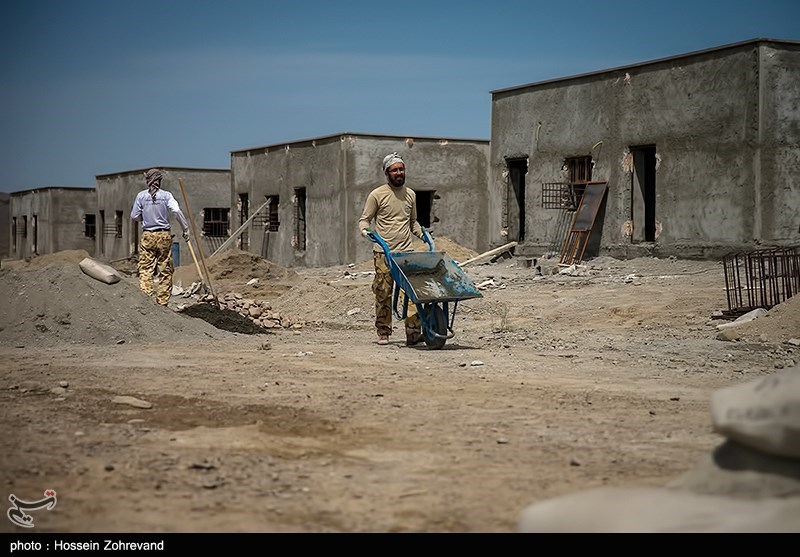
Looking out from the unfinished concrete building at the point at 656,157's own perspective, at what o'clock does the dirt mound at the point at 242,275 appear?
The dirt mound is roughly at 2 o'clock from the unfinished concrete building.

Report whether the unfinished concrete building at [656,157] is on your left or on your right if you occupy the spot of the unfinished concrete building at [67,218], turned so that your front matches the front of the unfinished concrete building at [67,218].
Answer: on your left

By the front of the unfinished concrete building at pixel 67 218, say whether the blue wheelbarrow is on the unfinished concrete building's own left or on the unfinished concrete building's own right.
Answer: on the unfinished concrete building's own left

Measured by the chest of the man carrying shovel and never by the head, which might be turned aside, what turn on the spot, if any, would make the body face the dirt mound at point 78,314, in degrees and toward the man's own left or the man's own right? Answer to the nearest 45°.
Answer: approximately 135° to the man's own left

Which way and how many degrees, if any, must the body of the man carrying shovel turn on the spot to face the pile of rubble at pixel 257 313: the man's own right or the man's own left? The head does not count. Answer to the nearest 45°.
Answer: approximately 45° to the man's own right

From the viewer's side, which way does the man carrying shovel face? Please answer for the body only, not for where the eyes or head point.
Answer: away from the camera

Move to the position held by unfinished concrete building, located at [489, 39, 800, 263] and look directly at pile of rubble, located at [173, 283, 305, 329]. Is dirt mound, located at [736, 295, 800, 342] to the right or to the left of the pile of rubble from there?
left

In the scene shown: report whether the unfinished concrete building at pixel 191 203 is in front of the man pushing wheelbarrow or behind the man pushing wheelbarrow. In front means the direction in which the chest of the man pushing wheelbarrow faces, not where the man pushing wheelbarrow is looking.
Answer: behind

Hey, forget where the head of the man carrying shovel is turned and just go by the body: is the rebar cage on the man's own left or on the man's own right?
on the man's own right

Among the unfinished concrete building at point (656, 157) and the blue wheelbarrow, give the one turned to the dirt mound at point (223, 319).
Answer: the unfinished concrete building

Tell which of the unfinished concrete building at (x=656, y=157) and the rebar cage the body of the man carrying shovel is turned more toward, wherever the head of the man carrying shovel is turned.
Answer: the unfinished concrete building
